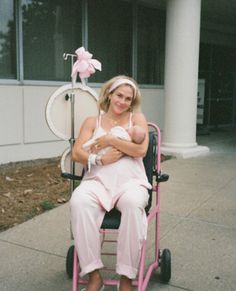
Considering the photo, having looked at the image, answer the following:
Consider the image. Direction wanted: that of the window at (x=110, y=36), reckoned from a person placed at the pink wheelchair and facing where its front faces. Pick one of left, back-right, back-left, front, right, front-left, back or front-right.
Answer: back

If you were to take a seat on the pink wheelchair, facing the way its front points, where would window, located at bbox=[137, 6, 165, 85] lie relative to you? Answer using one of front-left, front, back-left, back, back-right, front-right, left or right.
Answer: back

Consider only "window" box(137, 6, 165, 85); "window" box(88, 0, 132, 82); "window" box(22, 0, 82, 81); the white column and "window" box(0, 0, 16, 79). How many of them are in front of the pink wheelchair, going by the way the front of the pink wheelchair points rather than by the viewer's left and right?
0

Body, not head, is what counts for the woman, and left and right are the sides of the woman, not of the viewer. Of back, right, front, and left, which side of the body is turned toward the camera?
front

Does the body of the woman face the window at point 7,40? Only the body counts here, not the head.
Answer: no

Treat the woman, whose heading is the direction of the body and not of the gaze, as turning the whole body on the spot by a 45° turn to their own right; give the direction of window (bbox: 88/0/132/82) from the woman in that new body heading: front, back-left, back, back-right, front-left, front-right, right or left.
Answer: back-right

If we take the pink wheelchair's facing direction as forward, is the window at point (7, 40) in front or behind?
behind

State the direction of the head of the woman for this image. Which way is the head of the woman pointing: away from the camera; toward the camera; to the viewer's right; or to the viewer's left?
toward the camera

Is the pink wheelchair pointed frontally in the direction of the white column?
no

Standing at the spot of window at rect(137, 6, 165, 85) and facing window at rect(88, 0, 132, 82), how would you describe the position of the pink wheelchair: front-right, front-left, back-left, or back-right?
front-left

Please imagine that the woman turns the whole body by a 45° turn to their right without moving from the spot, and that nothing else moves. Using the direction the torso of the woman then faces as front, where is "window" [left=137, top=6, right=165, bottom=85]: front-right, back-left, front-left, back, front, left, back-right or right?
back-right
